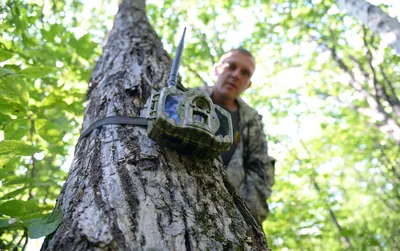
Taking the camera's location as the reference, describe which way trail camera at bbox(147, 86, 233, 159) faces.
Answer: facing the viewer and to the right of the viewer

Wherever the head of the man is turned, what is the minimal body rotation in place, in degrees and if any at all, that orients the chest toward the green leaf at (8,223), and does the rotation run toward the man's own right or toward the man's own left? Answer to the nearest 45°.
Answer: approximately 45° to the man's own right

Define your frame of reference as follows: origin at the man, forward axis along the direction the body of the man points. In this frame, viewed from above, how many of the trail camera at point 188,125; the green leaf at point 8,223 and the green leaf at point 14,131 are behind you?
0

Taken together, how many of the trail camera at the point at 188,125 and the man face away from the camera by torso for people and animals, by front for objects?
0

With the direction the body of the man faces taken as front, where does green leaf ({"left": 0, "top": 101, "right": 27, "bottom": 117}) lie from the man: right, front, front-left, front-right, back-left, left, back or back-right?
front-right

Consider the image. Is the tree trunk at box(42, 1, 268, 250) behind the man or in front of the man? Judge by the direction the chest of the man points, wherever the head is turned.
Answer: in front

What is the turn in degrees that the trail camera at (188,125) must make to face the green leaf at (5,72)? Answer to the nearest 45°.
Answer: approximately 135° to its right

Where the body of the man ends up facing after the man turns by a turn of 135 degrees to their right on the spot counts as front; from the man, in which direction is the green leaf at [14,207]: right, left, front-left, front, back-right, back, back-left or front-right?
left

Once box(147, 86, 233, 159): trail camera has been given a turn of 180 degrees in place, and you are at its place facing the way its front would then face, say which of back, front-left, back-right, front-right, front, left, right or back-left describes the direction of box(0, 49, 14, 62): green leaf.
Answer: front-left

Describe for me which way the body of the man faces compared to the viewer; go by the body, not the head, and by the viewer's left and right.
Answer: facing the viewer

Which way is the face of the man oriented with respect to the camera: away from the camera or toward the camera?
toward the camera
